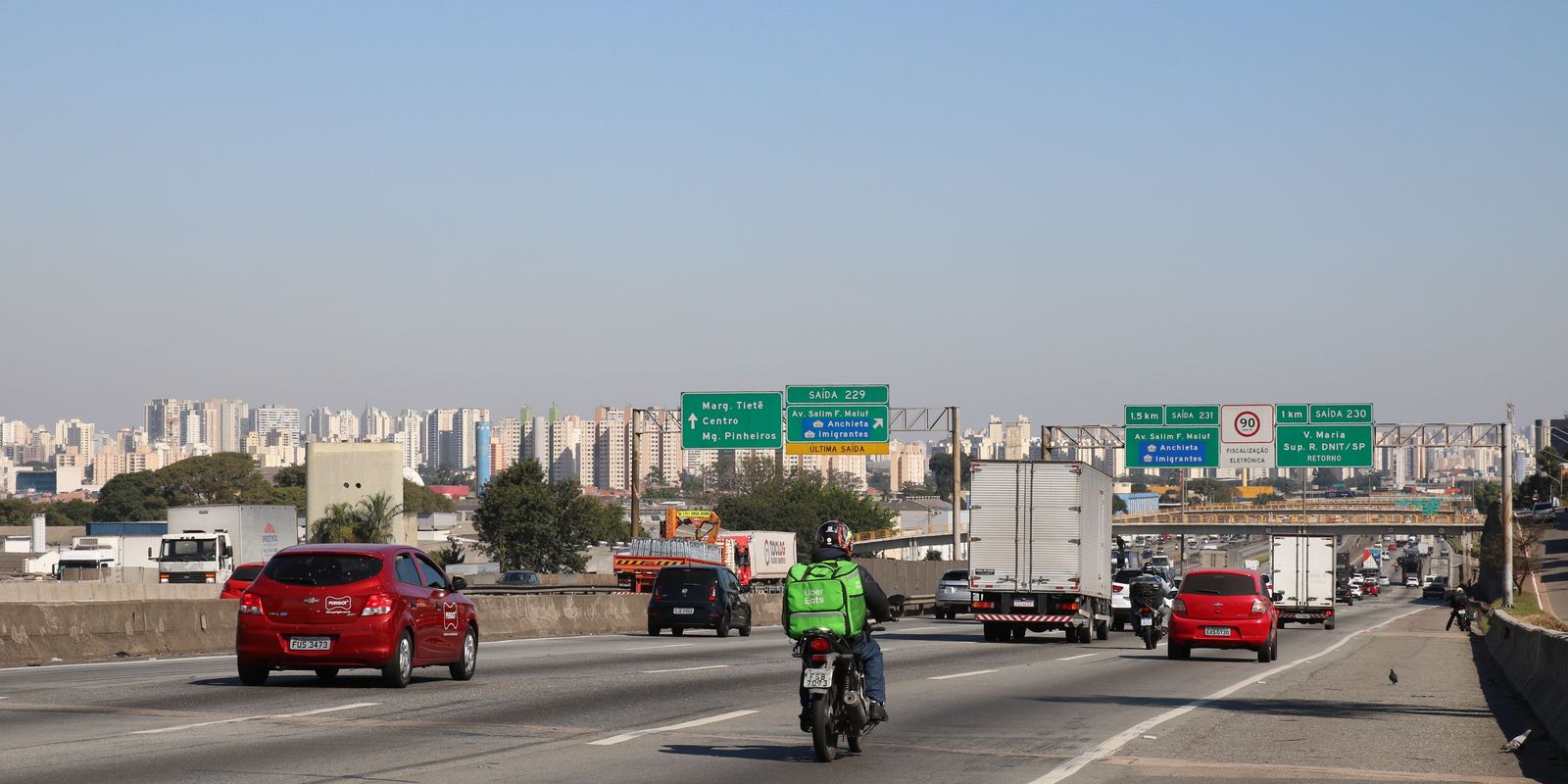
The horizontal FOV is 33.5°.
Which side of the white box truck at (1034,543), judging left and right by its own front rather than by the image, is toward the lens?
back

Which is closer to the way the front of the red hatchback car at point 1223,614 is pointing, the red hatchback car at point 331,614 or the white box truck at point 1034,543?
the white box truck

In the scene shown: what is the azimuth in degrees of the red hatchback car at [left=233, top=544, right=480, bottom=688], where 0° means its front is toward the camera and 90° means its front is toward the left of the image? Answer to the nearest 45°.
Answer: approximately 225°

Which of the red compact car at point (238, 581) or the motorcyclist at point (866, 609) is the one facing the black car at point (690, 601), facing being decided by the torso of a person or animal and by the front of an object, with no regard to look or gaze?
the motorcyclist

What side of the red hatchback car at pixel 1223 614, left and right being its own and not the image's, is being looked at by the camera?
back

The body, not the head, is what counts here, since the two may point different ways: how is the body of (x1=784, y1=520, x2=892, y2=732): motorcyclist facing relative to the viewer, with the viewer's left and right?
facing away from the viewer

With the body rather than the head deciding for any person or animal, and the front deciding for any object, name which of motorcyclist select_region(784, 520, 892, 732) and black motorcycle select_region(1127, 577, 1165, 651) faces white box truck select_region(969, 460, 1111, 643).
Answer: the motorcyclist

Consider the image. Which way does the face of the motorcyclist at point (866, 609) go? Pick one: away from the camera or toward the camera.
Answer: away from the camera

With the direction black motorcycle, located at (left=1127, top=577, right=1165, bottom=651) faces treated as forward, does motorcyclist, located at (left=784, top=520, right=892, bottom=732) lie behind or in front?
behind
